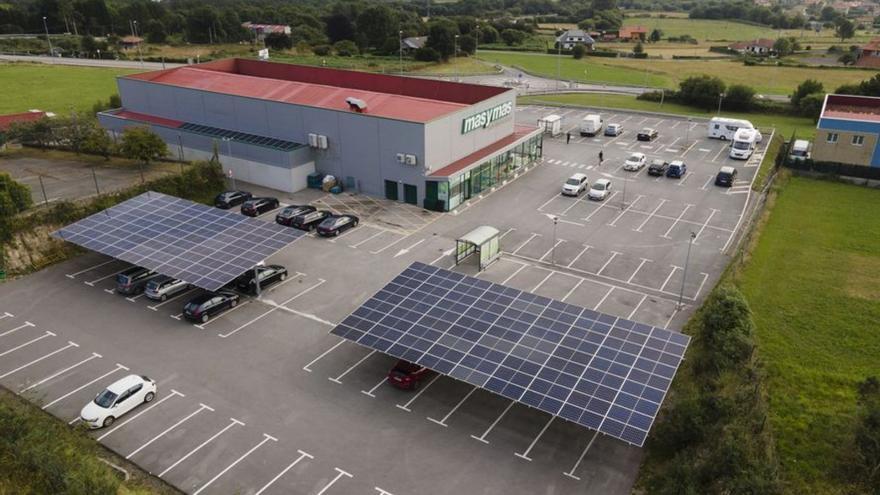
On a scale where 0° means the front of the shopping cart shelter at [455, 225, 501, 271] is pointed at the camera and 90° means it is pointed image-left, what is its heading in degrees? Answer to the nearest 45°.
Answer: approximately 45°

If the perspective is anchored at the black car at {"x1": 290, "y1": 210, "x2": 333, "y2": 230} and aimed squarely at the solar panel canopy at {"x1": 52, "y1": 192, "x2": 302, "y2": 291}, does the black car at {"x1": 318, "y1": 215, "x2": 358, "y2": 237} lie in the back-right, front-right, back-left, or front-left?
back-left

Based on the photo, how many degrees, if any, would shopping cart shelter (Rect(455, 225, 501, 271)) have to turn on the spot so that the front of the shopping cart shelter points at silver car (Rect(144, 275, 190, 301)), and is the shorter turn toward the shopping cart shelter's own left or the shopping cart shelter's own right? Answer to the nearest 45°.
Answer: approximately 45° to the shopping cart shelter's own right

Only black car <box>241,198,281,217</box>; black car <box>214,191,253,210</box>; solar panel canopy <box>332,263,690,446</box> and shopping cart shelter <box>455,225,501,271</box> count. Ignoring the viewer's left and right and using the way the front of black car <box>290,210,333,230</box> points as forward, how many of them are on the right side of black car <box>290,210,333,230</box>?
2
